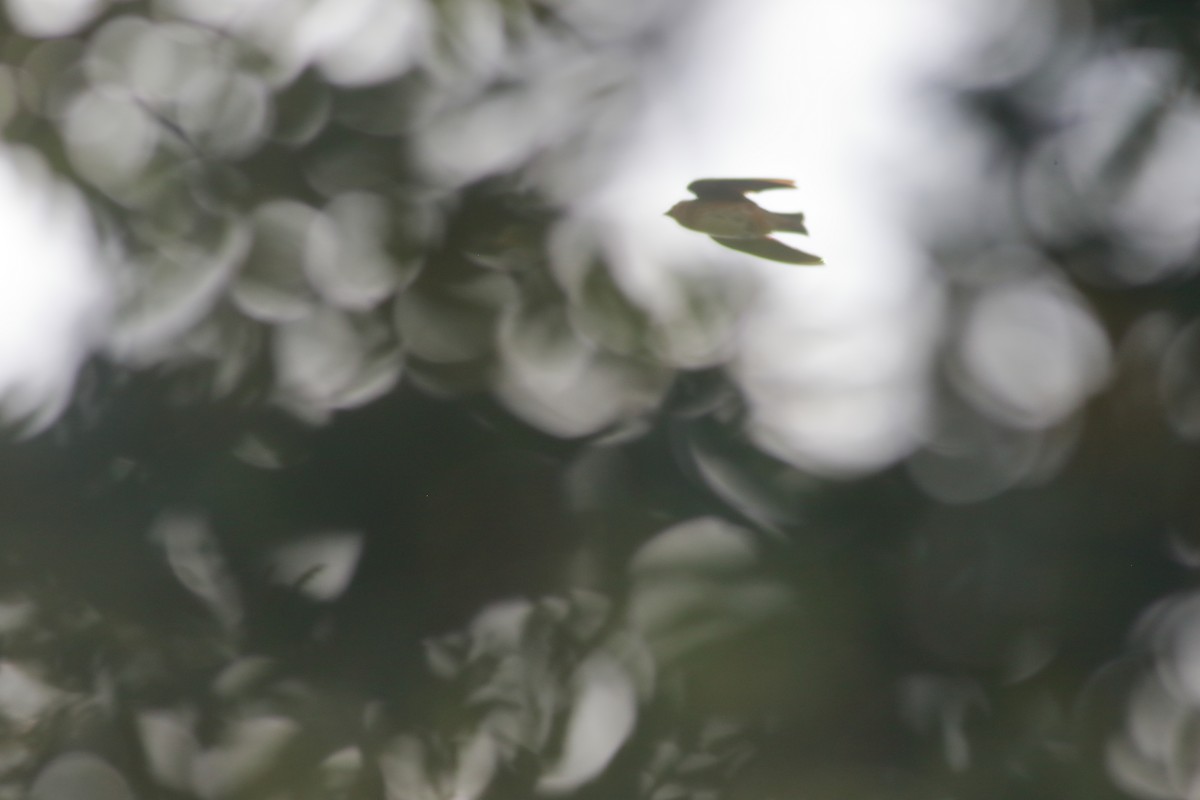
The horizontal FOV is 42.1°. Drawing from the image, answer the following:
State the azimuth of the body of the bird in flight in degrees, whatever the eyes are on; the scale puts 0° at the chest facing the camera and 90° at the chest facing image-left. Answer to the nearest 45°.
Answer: approximately 90°
